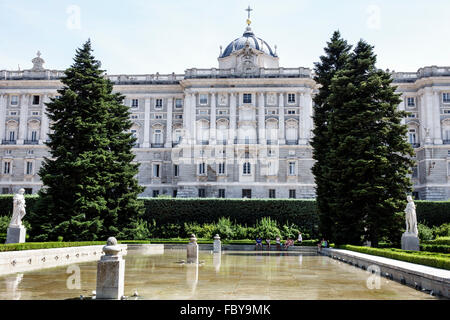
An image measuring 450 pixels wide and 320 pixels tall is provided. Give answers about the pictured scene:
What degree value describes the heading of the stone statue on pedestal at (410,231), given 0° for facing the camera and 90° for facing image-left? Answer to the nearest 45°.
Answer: approximately 45°

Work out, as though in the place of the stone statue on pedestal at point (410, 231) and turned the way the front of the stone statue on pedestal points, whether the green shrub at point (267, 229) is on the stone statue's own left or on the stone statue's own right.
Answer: on the stone statue's own right

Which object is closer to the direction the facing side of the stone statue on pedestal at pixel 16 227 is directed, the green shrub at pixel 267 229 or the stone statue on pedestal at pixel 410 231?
the stone statue on pedestal

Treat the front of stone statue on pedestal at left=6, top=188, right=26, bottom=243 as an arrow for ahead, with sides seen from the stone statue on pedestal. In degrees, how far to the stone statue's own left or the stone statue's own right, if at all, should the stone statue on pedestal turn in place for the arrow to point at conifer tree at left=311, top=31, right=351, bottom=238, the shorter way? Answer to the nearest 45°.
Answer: approximately 45° to the stone statue's own left

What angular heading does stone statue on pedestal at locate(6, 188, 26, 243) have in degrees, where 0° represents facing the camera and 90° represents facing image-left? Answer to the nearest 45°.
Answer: approximately 315°

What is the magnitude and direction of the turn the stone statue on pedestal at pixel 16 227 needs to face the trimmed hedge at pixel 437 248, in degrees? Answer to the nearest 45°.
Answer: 0° — it already faces it
